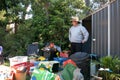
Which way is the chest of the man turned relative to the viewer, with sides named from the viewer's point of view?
facing the viewer and to the left of the viewer

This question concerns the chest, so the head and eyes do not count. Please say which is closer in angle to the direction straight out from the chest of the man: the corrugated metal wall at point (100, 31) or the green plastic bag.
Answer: the green plastic bag

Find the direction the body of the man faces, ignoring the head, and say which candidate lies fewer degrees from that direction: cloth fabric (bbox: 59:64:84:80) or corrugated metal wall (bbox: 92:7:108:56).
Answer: the cloth fabric

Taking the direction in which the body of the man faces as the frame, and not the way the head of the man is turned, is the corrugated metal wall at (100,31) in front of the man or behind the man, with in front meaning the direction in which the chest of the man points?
behind

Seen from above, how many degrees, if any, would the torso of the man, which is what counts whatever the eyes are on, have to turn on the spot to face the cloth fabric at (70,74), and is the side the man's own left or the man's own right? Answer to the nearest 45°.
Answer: approximately 45° to the man's own left

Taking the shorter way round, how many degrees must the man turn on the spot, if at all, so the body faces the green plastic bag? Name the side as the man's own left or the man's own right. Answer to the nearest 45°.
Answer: approximately 45° to the man's own left

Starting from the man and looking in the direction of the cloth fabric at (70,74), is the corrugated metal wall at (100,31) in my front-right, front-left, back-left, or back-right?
back-left
